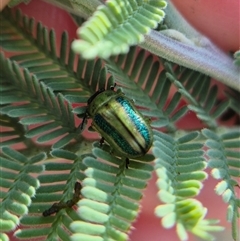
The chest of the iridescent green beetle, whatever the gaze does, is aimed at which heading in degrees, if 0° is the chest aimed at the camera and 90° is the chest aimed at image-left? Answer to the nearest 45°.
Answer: approximately 135°
